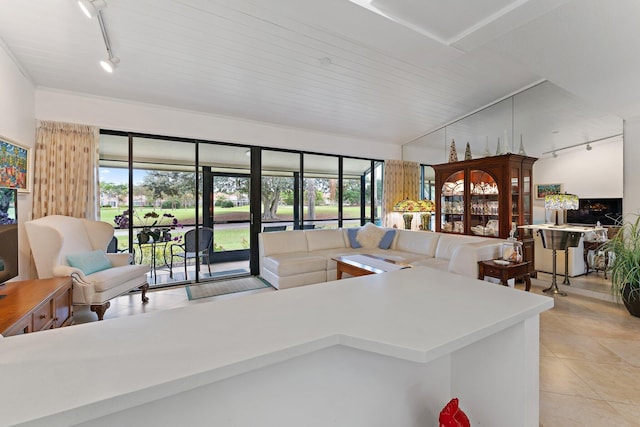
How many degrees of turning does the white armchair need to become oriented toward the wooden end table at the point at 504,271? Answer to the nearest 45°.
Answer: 0° — it already faces it

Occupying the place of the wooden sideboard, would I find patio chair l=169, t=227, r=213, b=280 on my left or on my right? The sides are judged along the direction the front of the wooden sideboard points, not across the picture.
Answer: on my left

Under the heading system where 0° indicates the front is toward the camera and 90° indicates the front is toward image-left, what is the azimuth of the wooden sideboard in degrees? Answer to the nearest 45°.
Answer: approximately 315°

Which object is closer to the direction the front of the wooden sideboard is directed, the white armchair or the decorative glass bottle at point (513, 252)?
the decorative glass bottle

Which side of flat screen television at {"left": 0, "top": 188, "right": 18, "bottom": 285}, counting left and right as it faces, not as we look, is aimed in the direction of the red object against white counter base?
front

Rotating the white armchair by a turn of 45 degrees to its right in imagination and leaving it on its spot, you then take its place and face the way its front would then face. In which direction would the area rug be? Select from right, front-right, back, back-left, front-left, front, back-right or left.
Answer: left

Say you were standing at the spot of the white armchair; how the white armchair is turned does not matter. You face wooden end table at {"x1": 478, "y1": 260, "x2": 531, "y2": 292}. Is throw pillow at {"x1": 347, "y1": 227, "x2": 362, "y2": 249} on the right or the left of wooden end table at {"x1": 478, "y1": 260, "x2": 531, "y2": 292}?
left

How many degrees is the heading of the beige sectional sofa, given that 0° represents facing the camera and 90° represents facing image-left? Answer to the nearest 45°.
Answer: approximately 0°

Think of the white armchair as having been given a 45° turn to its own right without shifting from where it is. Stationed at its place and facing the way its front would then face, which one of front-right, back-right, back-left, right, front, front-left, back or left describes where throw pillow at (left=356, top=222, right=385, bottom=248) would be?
left

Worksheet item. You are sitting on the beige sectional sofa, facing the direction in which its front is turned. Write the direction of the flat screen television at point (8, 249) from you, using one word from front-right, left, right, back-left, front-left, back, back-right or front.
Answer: front-right

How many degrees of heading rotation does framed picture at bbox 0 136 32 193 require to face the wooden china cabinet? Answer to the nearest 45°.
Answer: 0° — it already faces it

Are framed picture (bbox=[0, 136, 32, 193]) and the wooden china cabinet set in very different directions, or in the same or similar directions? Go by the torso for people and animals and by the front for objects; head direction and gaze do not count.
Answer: very different directions

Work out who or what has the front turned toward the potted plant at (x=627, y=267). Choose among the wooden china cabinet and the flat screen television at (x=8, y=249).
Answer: the flat screen television

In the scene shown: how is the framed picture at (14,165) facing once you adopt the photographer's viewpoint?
facing the viewer and to the right of the viewer
